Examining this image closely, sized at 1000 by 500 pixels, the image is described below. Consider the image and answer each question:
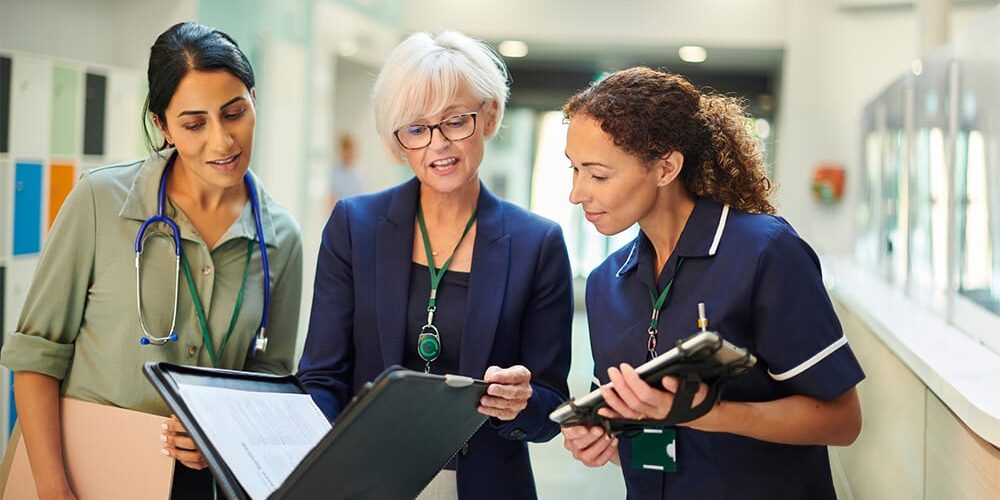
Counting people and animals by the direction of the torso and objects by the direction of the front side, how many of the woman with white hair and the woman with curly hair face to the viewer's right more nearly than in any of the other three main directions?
0

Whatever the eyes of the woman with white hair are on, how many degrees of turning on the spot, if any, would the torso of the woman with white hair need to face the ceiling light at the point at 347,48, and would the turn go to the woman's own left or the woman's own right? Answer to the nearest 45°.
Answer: approximately 180°

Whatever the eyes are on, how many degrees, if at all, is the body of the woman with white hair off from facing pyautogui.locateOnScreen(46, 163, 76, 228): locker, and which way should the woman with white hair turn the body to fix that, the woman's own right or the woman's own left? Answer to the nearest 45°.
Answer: approximately 135° to the woman's own right

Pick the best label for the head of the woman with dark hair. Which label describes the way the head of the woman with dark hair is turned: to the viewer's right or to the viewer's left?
to the viewer's right

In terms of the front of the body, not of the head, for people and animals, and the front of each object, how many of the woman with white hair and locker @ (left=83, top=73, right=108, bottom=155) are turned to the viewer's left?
0

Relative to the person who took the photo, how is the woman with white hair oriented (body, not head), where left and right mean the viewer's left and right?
facing the viewer

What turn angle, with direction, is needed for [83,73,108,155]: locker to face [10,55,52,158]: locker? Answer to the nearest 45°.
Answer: approximately 90° to its right

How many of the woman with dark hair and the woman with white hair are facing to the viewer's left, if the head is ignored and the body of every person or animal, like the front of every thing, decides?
0

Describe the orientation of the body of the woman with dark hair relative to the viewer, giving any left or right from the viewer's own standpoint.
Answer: facing the viewer and to the right of the viewer

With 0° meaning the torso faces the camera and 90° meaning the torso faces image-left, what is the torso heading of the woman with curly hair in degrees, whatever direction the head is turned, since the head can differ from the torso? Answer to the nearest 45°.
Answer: approximately 45°

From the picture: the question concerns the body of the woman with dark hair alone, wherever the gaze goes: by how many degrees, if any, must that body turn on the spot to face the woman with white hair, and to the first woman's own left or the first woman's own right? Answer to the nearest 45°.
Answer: approximately 45° to the first woman's own left

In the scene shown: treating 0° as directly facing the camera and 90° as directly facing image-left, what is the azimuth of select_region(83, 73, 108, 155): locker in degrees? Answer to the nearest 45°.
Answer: approximately 315°

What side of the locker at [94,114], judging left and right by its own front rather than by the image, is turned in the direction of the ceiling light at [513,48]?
left

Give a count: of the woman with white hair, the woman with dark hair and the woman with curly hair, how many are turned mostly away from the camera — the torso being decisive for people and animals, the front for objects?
0
